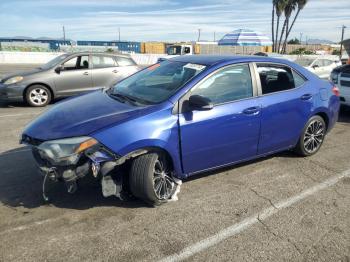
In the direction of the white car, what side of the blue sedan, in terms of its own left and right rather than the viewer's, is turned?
back

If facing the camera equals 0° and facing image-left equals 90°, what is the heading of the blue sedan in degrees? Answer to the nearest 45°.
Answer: approximately 45°

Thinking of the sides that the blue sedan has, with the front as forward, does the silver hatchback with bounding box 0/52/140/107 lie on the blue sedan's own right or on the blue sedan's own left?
on the blue sedan's own right
